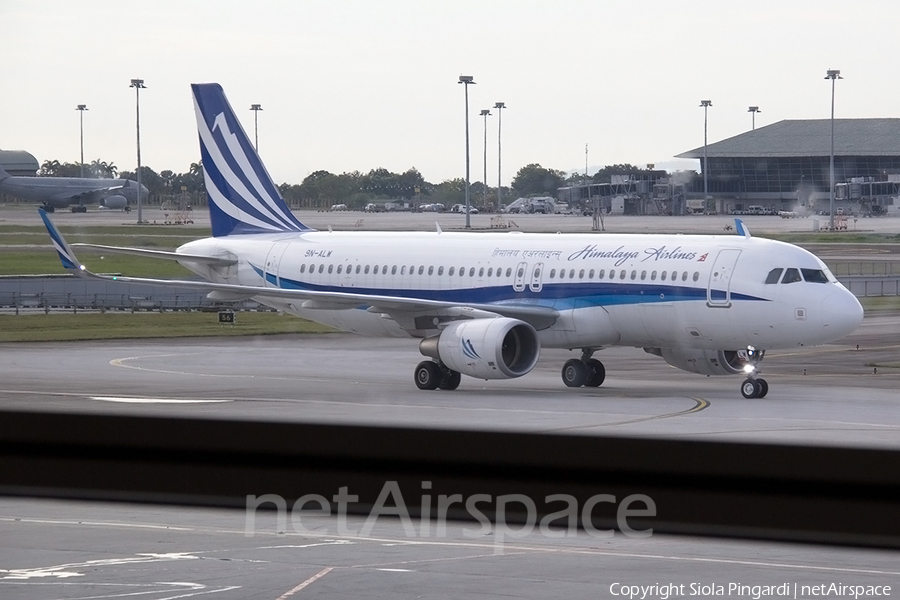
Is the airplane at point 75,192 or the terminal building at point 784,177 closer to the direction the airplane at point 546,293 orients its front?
the terminal building

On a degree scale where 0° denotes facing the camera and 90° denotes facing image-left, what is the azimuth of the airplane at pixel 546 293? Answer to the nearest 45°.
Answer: approximately 315°

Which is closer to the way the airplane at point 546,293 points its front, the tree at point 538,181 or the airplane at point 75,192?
the tree
